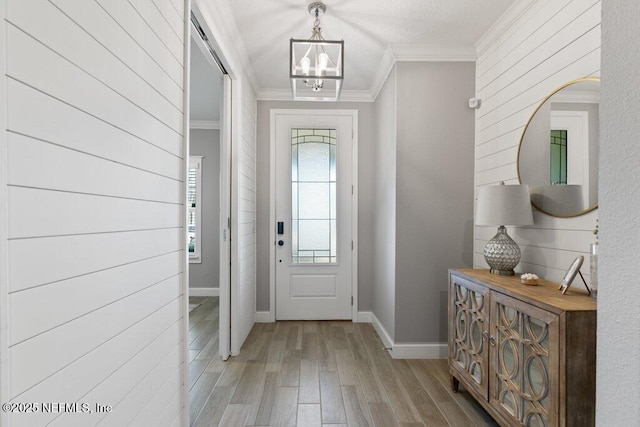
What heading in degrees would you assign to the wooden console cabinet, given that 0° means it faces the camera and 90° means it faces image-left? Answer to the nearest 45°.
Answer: approximately 45°

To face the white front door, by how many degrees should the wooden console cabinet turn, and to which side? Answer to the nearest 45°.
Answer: approximately 90° to its right
